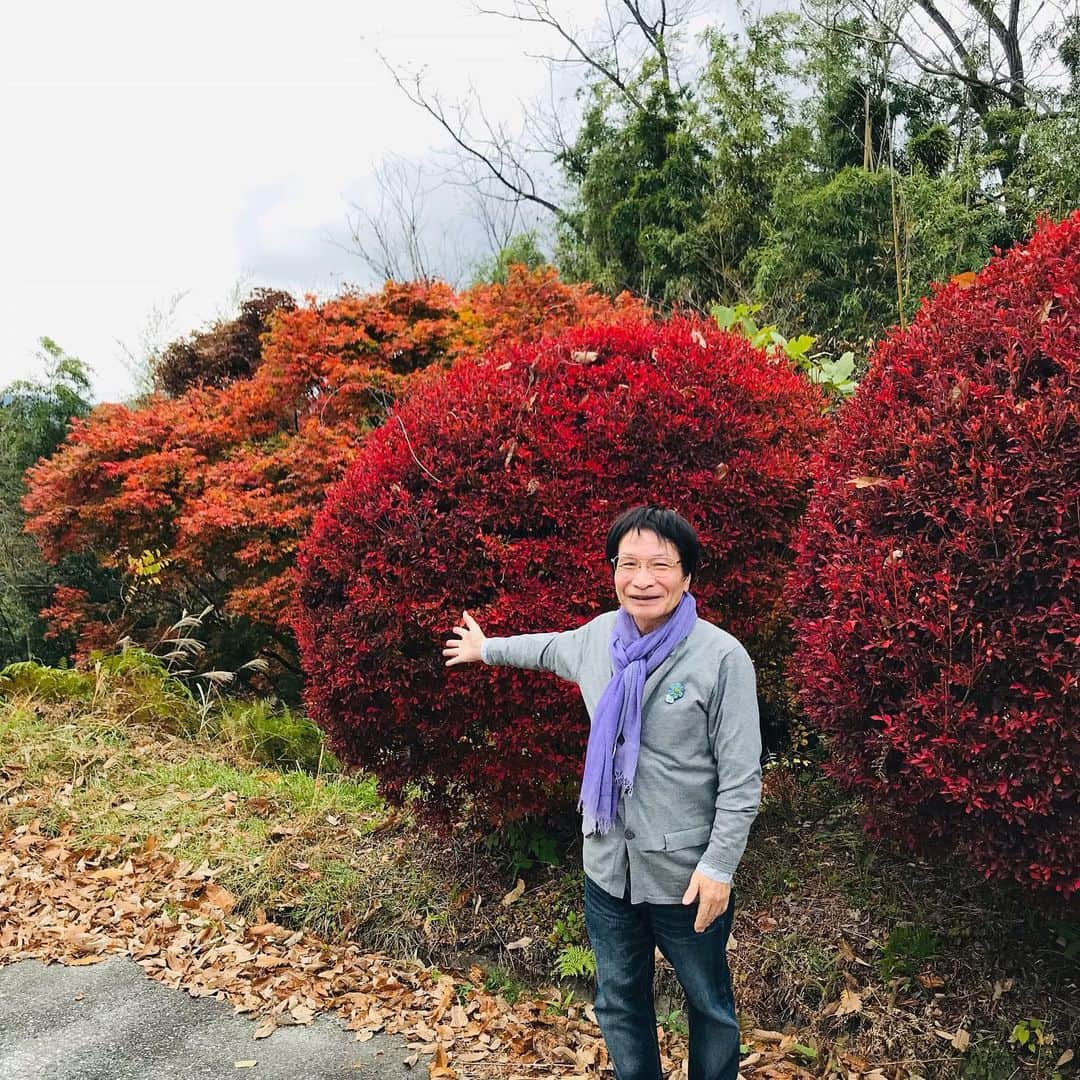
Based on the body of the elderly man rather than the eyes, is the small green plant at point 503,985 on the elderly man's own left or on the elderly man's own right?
on the elderly man's own right

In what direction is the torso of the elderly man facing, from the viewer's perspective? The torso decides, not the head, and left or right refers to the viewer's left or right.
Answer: facing the viewer and to the left of the viewer

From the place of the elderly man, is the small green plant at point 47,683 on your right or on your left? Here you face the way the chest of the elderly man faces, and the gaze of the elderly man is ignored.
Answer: on your right

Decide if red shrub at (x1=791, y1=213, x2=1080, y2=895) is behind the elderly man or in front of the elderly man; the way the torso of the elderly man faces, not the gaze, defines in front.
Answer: behind

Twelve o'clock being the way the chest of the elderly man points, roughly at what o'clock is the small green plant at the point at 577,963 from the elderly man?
The small green plant is roughly at 4 o'clock from the elderly man.

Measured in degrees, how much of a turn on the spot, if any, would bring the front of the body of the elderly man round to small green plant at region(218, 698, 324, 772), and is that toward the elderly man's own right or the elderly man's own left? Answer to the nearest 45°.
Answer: approximately 90° to the elderly man's own right

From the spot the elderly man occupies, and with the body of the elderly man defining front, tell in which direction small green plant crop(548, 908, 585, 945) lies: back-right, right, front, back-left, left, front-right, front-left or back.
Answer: back-right

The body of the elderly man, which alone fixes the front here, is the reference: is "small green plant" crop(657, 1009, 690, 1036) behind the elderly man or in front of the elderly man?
behind

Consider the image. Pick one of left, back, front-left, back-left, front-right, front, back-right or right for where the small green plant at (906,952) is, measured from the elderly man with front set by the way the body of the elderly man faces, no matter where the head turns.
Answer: back

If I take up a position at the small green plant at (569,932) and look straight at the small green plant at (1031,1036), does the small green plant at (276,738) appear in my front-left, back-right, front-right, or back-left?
back-left

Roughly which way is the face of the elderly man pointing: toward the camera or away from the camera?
toward the camera
